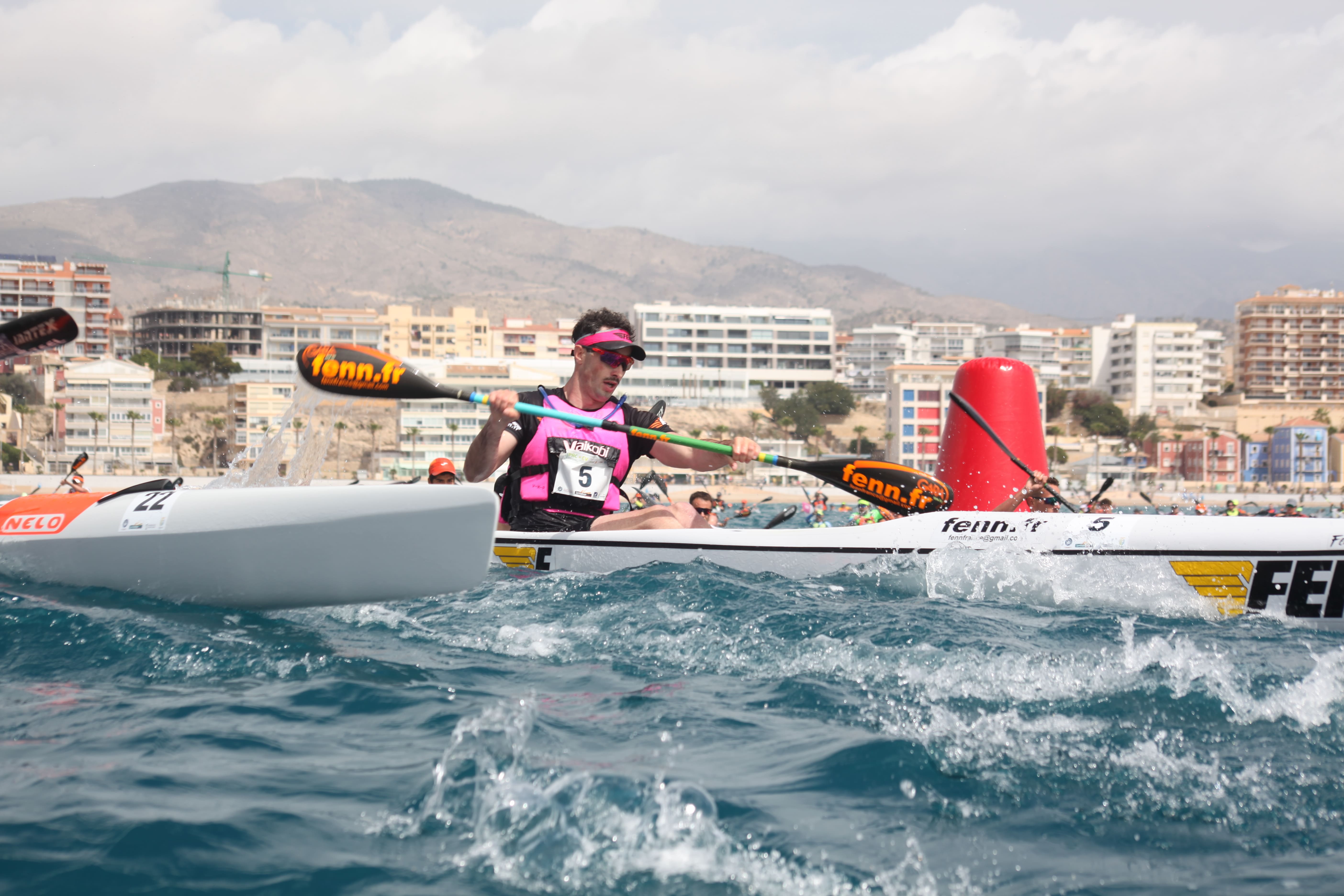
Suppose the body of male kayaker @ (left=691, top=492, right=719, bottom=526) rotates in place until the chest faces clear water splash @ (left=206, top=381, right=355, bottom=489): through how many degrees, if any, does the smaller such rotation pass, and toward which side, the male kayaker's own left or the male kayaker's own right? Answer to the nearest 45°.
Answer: approximately 45° to the male kayaker's own right

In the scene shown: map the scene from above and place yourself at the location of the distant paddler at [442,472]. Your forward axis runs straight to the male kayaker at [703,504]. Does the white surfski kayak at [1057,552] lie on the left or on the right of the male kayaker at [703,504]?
right

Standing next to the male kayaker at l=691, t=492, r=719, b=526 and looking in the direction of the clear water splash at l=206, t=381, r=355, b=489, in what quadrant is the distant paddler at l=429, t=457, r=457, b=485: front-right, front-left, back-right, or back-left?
front-right

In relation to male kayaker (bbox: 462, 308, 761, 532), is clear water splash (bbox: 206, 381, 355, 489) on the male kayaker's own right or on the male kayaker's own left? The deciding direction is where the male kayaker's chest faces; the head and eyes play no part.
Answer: on the male kayaker's own right

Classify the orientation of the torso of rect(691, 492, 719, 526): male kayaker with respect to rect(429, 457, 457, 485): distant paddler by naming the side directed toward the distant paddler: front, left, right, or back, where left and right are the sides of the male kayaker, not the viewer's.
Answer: right

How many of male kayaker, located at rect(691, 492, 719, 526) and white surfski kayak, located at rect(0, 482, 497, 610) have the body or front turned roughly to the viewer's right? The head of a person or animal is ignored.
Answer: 1

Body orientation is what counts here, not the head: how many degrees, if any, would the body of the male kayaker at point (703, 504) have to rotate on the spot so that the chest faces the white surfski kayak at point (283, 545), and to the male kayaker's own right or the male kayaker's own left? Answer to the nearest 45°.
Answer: approximately 45° to the male kayaker's own right

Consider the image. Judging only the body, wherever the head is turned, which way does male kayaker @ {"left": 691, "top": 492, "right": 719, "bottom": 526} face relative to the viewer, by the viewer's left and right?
facing the viewer

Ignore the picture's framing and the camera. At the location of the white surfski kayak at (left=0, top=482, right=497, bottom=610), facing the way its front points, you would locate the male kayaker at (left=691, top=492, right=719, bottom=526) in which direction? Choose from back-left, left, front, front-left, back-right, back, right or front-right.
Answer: front-left

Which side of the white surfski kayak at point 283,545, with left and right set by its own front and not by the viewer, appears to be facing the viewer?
right
